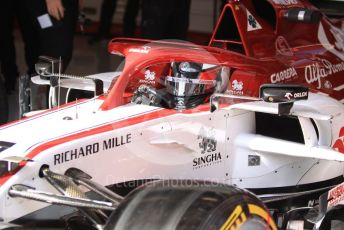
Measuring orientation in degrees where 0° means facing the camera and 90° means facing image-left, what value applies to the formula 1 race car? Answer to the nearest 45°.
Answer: approximately 45°
